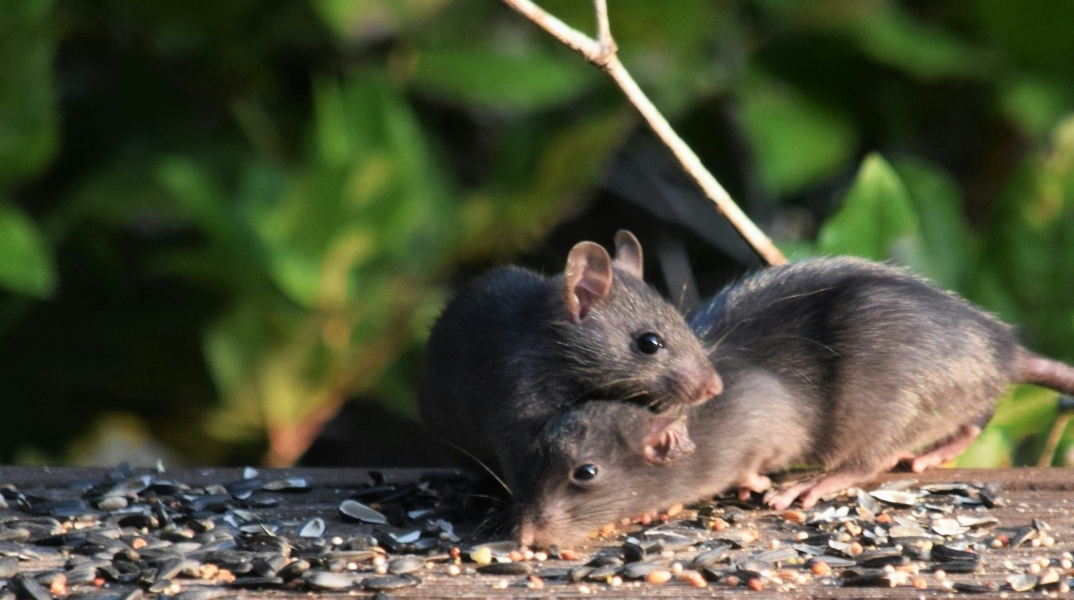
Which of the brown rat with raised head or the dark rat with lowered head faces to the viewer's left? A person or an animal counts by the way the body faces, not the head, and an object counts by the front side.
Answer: the dark rat with lowered head

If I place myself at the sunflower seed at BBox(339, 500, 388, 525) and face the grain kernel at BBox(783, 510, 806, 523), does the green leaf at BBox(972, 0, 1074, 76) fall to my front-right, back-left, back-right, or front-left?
front-left

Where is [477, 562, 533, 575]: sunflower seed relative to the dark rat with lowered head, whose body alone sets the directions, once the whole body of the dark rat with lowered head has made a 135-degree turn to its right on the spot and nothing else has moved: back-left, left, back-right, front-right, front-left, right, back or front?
back

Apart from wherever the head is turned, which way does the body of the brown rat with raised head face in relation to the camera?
to the viewer's right

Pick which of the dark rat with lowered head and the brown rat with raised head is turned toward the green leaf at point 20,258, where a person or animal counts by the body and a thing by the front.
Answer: the dark rat with lowered head

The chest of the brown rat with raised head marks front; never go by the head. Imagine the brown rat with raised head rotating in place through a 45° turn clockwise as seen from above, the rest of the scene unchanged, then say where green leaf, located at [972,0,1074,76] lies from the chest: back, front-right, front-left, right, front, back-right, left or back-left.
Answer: left

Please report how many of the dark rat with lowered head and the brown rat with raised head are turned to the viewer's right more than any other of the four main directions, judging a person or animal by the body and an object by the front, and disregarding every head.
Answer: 1

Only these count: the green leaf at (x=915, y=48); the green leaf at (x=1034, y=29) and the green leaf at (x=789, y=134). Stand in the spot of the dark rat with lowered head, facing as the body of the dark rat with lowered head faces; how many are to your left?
0

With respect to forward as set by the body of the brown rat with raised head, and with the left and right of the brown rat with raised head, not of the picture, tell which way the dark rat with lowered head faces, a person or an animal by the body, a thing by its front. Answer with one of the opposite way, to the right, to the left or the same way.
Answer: the opposite way

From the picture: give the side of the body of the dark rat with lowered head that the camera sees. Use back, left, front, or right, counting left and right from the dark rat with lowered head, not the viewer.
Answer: left

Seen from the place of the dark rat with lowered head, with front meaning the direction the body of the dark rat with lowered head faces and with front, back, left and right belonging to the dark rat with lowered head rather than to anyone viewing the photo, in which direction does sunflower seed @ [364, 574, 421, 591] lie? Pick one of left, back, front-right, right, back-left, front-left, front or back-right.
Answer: front-left
